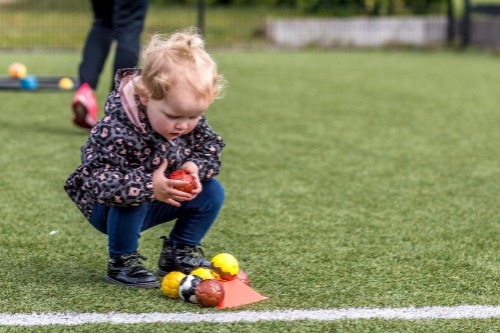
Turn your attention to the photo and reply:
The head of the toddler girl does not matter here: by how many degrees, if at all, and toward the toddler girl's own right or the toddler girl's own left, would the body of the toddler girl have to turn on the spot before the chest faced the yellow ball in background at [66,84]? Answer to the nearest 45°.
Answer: approximately 135° to the toddler girl's own left

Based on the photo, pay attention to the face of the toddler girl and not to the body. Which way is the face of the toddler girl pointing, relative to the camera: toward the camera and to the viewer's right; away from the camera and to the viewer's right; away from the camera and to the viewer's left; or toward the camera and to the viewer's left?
toward the camera and to the viewer's right

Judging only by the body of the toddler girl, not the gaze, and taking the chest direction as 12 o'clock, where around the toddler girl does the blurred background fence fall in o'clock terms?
The blurred background fence is roughly at 8 o'clock from the toddler girl.

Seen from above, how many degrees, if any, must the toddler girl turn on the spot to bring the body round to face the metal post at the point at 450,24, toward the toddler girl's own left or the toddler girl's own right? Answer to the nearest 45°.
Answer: approximately 90° to the toddler girl's own left

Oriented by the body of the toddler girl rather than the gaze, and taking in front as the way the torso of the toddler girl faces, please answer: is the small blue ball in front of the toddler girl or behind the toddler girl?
behind

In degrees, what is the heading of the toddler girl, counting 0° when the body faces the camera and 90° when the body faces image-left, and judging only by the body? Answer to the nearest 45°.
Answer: approximately 315°

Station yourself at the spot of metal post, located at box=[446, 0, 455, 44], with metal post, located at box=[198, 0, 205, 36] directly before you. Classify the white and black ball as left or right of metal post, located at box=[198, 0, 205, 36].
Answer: left

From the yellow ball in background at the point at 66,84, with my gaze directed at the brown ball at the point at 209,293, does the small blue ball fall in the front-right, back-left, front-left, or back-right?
back-right

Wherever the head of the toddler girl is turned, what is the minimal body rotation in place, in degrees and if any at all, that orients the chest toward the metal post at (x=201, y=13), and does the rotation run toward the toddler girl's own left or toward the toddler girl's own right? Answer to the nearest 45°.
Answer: approximately 135° to the toddler girl's own left
